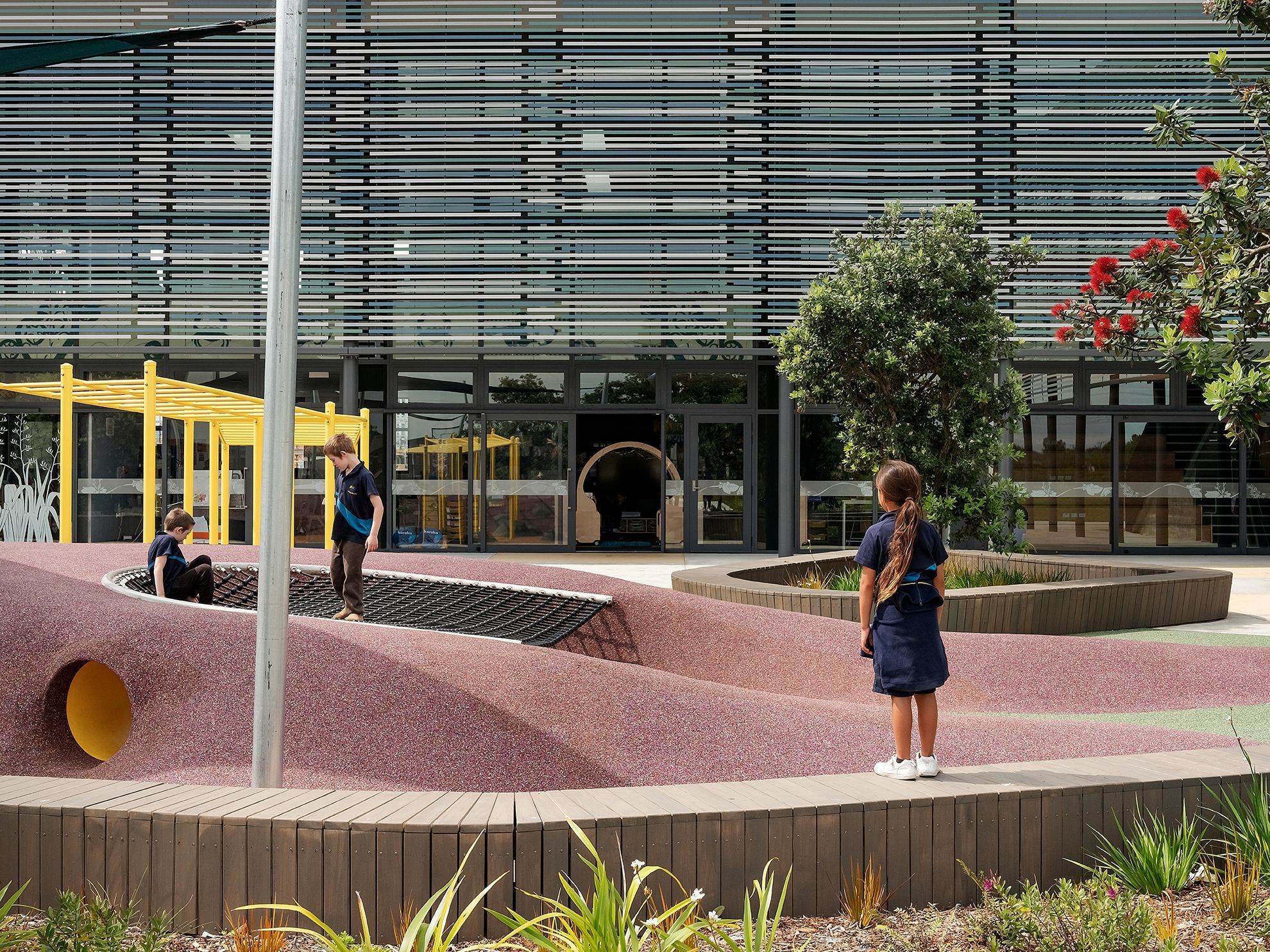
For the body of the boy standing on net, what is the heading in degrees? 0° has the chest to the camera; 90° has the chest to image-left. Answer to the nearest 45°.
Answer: approximately 45°

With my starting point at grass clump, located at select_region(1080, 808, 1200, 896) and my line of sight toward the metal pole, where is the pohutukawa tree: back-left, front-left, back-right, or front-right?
back-right

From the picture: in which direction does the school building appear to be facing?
toward the camera

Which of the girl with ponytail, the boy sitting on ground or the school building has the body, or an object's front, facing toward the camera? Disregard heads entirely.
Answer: the school building

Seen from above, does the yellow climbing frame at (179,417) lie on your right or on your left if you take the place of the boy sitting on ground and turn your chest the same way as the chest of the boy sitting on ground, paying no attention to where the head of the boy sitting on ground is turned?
on your left

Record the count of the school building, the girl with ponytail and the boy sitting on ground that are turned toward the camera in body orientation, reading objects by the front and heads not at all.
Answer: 1

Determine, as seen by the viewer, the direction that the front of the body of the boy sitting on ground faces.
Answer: to the viewer's right

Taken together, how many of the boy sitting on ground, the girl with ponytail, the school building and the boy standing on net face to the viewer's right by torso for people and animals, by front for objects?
1

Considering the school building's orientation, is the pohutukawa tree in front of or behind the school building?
in front

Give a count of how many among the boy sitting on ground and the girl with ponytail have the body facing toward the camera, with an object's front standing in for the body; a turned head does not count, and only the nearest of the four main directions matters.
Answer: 0

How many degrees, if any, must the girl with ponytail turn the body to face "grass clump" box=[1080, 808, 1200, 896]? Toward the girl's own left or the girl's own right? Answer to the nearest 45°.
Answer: approximately 180°

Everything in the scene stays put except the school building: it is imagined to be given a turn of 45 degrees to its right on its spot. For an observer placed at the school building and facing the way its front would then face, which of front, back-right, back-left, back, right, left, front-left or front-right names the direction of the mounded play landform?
front-left

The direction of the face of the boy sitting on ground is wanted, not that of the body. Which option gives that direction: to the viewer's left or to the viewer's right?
to the viewer's right

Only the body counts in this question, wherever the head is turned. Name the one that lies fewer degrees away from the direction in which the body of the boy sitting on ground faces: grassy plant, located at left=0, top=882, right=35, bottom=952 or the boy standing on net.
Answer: the boy standing on net

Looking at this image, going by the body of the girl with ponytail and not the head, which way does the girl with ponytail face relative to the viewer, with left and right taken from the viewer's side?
facing away from the viewer and to the left of the viewer

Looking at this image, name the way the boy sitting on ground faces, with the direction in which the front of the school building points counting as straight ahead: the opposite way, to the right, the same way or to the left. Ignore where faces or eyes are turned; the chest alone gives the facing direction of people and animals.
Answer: to the left
